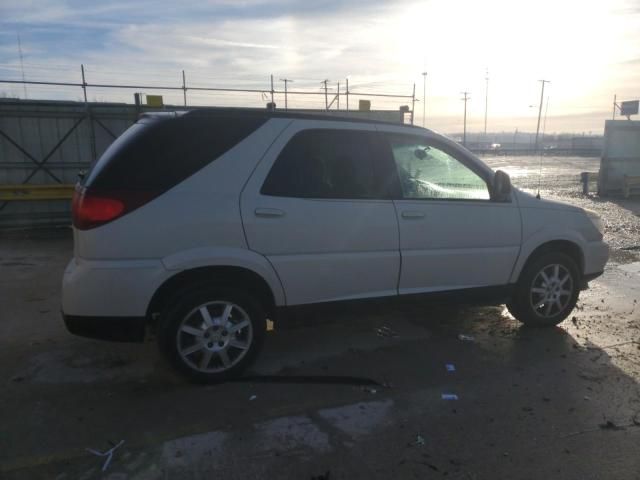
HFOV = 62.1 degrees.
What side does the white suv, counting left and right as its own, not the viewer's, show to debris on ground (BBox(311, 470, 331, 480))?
right

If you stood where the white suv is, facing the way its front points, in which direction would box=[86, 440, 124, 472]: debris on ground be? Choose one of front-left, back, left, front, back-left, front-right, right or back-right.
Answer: back

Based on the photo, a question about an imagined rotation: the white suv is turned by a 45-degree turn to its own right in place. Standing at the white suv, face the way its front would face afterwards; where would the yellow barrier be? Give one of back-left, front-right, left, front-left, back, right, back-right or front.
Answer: back-left

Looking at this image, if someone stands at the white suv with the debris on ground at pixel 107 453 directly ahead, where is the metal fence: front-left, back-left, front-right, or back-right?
back-right

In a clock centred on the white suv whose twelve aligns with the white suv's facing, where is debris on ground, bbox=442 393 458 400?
The debris on ground is roughly at 2 o'clock from the white suv.

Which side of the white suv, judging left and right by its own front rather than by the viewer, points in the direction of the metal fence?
left

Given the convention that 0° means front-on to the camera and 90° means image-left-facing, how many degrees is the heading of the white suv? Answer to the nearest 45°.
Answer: approximately 225°

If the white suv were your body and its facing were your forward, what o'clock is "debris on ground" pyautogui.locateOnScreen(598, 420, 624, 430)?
The debris on ground is roughly at 2 o'clock from the white suv.
